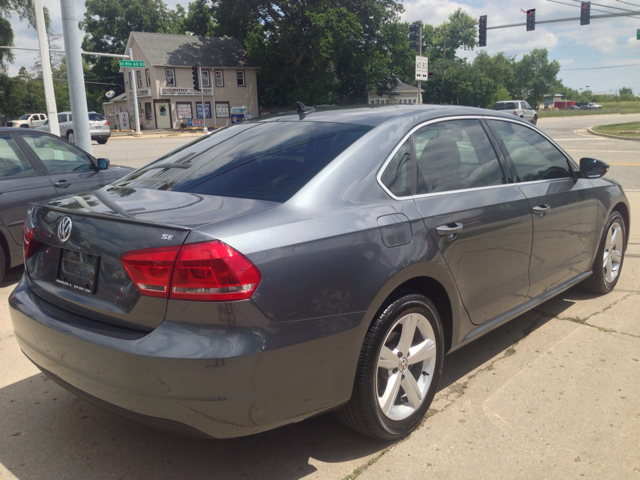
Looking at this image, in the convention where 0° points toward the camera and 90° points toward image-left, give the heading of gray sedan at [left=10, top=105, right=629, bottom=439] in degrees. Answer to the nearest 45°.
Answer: approximately 225°

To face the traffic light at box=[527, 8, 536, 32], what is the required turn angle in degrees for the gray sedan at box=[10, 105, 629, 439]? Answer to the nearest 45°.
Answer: approximately 45° to its left

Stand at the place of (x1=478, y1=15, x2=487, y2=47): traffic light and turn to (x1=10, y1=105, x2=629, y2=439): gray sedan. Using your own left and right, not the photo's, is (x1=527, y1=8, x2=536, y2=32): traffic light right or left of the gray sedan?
left

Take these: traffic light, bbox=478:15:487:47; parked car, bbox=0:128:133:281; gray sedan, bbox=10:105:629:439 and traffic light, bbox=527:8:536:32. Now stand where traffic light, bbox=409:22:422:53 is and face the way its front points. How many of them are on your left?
2

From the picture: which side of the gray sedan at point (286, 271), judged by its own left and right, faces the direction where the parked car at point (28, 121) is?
left

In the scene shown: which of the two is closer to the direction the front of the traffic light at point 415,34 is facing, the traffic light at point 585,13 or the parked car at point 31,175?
the parked car

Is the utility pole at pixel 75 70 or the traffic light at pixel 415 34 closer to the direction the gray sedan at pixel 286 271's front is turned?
the traffic light

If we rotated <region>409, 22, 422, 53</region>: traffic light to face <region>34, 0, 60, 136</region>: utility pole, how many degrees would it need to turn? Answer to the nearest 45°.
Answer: approximately 45° to its left
